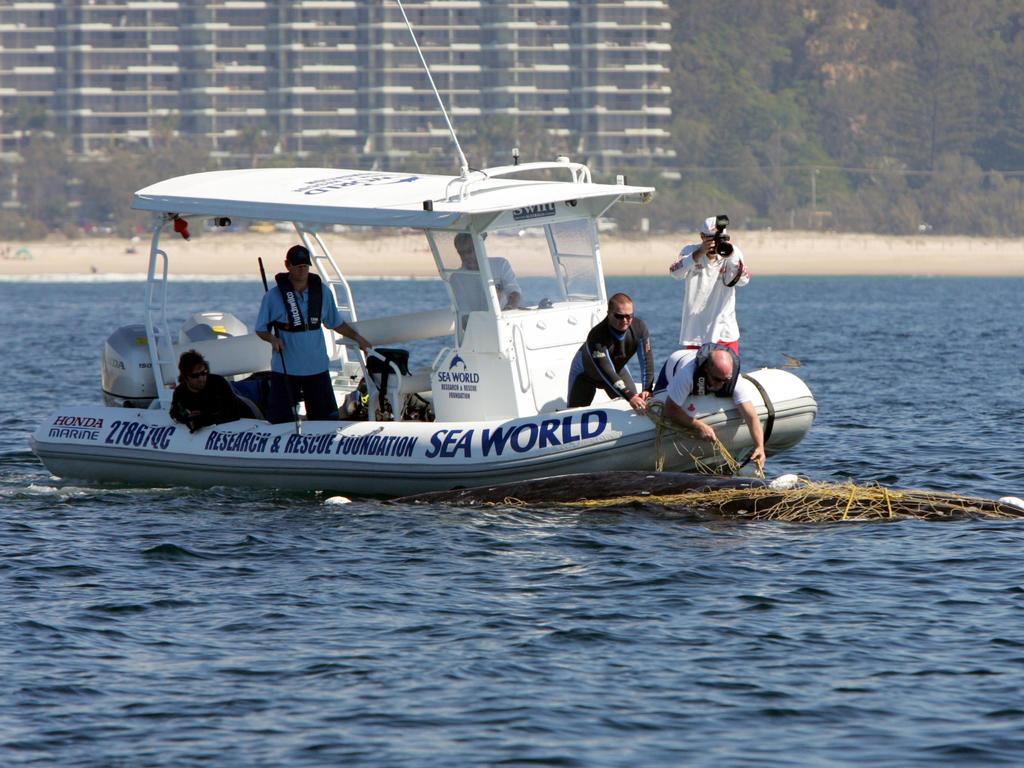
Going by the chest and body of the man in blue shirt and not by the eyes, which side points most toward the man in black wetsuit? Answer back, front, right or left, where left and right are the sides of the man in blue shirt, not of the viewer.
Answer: left

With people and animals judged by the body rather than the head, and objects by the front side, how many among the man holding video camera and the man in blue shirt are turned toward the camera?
2

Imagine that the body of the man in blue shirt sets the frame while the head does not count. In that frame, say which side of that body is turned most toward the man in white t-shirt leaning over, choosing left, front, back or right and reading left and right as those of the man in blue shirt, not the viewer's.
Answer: left

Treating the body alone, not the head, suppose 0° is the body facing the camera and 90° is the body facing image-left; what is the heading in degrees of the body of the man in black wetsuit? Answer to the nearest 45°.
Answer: approximately 315°
